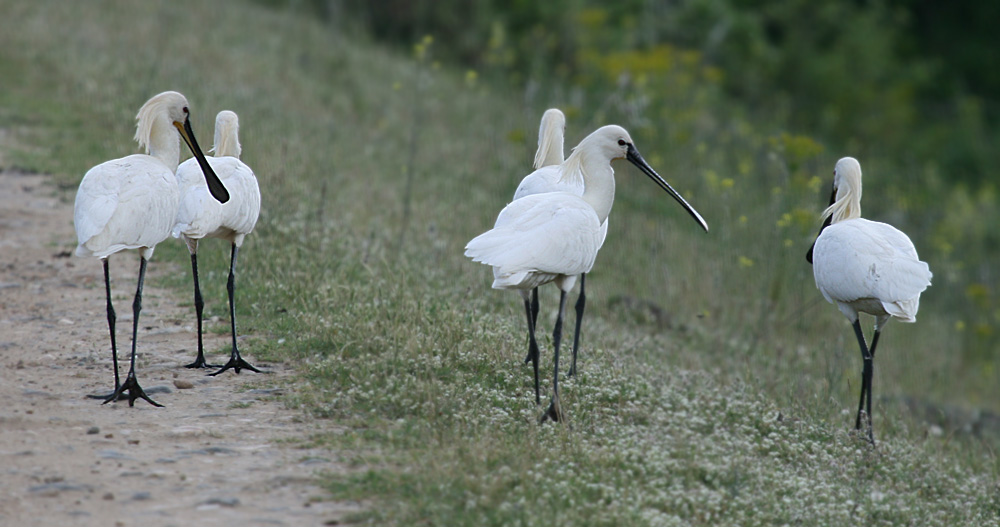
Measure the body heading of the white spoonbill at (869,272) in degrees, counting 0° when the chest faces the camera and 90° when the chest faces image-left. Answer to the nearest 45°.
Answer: approximately 135°

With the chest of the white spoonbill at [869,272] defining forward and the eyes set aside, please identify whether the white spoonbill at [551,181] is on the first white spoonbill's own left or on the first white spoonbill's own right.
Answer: on the first white spoonbill's own left

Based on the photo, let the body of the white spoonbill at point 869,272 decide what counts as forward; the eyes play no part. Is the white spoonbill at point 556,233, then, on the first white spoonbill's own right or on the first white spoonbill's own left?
on the first white spoonbill's own left

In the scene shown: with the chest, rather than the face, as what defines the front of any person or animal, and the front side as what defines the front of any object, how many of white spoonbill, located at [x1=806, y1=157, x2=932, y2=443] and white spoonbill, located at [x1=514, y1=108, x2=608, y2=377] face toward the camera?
0

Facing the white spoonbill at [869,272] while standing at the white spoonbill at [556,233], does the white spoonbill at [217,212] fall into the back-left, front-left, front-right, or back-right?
back-left

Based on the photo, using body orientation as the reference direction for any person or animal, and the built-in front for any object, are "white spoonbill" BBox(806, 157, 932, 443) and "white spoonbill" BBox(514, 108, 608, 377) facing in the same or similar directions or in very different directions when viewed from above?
same or similar directions

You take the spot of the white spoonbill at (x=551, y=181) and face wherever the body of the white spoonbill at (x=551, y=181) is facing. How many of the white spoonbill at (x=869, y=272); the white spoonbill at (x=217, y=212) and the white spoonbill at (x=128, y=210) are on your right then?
1

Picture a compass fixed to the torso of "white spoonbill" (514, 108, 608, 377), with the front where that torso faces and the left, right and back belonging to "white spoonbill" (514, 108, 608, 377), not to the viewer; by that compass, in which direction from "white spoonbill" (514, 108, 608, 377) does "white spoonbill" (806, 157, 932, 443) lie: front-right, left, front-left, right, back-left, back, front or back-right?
right

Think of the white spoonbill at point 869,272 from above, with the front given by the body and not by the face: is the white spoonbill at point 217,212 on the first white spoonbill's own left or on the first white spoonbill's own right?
on the first white spoonbill's own left

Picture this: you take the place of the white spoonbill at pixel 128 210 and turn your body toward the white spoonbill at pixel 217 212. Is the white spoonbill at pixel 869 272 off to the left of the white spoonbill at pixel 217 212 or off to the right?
right

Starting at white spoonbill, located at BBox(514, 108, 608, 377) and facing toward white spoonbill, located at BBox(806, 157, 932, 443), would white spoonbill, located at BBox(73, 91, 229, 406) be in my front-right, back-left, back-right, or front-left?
back-right

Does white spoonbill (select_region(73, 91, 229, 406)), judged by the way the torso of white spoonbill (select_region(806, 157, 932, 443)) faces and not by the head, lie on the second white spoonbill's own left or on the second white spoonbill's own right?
on the second white spoonbill's own left

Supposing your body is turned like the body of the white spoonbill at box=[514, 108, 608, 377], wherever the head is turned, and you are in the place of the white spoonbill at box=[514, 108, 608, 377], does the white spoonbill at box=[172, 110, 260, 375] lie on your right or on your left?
on your left

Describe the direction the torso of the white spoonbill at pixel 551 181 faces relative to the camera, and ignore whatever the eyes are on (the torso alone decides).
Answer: away from the camera

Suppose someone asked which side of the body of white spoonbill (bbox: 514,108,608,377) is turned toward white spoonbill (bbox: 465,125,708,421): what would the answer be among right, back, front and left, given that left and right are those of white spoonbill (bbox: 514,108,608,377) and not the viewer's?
back
